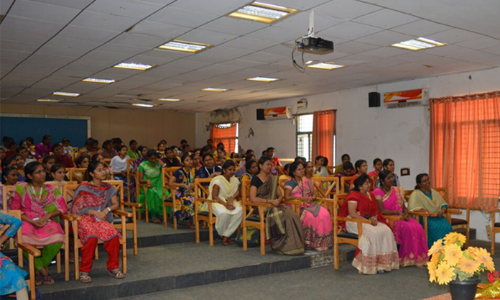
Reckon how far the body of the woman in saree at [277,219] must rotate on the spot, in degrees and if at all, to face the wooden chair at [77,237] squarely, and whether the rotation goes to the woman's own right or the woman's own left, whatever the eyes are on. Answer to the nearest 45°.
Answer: approximately 90° to the woman's own right

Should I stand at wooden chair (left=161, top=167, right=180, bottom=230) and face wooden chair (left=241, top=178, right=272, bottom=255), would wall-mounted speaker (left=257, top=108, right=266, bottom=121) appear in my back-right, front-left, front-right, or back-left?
back-left

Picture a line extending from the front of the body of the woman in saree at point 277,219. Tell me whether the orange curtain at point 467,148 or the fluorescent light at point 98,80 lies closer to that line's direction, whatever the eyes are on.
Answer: the orange curtain

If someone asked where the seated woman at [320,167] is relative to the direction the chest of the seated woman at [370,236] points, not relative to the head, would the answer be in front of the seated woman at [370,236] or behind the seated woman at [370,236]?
behind

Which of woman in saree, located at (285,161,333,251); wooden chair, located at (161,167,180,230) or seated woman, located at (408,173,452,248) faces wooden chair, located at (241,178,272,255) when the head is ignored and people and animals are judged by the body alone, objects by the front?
wooden chair, located at (161,167,180,230)

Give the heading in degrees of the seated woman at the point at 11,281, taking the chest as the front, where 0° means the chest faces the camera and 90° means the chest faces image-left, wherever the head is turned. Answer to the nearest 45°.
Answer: approximately 315°

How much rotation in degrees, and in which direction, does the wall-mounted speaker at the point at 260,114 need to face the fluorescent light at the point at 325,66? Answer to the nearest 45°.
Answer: approximately 45° to its left

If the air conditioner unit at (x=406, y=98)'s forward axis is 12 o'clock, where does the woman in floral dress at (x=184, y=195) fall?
The woman in floral dress is roughly at 12 o'clock from the air conditioner unit.
